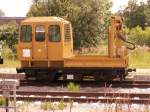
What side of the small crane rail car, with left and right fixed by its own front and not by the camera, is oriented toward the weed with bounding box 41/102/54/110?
left

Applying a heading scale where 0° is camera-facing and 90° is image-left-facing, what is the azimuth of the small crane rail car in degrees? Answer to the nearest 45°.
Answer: approximately 90°

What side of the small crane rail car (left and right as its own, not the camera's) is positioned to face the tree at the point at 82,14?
right
